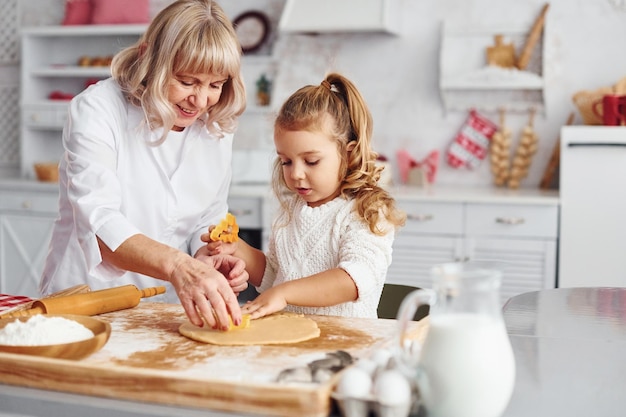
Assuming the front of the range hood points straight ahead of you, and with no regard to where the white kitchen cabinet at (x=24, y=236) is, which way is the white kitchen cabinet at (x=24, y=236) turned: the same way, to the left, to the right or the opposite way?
the same way

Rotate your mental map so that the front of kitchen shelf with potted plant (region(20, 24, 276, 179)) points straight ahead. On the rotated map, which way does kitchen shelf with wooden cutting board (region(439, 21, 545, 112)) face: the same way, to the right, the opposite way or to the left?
the same way

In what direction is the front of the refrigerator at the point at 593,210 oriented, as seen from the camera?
facing the viewer

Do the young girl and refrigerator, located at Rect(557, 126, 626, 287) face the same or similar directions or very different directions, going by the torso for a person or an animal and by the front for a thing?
same or similar directions

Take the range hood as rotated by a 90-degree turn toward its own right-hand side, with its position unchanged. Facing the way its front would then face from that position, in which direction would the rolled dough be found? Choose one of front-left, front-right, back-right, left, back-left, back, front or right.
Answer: left

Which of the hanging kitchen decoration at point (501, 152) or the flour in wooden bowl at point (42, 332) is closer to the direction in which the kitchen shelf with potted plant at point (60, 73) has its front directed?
the flour in wooden bowl

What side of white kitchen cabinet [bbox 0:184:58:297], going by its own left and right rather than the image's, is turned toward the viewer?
front

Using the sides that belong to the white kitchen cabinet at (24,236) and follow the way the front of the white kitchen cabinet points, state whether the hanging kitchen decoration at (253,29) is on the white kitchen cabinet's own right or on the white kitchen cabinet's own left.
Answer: on the white kitchen cabinet's own left

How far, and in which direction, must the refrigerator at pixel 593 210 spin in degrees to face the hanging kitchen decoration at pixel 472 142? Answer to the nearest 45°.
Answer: approximately 135° to its right

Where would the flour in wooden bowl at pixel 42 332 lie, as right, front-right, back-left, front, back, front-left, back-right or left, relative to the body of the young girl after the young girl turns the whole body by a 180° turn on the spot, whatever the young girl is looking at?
back

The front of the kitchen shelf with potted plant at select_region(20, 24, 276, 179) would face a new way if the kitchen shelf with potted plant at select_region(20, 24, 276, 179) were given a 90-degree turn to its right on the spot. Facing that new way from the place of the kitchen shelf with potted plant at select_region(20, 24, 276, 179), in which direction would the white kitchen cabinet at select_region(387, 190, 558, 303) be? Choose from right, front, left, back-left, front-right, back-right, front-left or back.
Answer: back-left

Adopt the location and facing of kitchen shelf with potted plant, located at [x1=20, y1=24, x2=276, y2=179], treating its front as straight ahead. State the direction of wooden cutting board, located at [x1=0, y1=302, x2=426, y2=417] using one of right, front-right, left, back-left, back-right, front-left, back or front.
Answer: front

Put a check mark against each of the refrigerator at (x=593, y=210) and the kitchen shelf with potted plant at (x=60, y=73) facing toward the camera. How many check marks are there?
2

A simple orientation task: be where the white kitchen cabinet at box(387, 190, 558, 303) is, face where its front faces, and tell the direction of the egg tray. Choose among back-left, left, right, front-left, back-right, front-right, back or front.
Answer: front

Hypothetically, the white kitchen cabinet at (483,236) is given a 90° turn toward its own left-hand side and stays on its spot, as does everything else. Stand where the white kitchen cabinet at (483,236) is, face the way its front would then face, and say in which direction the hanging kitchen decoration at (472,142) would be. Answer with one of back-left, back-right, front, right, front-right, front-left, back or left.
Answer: left

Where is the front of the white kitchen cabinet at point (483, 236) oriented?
toward the camera

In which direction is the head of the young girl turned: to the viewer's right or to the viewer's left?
to the viewer's left

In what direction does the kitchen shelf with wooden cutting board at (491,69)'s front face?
toward the camera
